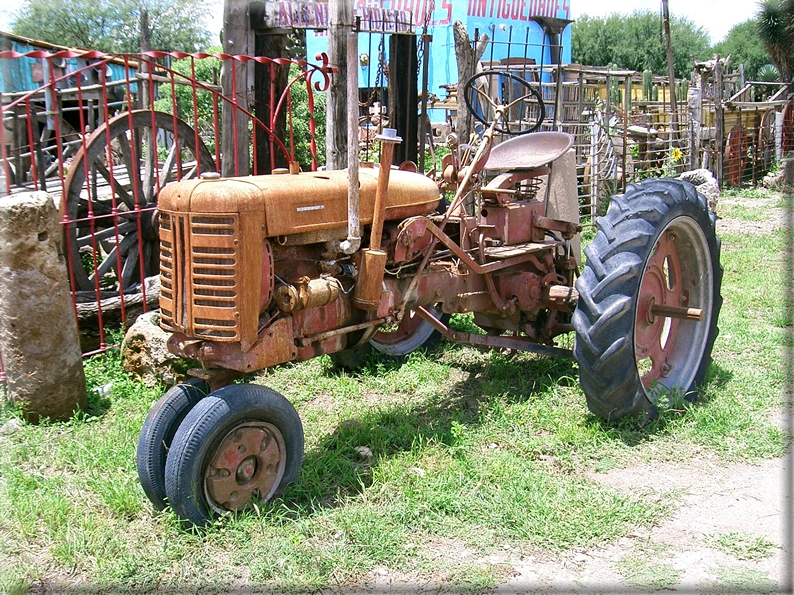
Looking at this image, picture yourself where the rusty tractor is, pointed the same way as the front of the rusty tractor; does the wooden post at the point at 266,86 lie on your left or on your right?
on your right

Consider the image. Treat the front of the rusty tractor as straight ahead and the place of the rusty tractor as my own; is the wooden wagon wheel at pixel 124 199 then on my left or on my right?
on my right

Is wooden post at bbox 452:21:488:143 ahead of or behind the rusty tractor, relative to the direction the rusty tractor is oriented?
behind

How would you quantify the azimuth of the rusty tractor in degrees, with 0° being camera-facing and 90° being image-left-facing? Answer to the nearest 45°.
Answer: approximately 45°

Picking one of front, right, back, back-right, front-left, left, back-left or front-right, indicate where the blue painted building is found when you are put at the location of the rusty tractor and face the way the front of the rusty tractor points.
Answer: back-right

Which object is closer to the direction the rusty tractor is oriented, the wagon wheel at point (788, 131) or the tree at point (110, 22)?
the tree

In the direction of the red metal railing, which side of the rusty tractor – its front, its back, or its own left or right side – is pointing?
right

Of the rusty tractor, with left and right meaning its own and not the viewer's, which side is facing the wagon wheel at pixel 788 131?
back

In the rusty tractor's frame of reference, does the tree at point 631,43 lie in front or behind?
behind

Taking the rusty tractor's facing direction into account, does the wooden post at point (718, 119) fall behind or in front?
behind
